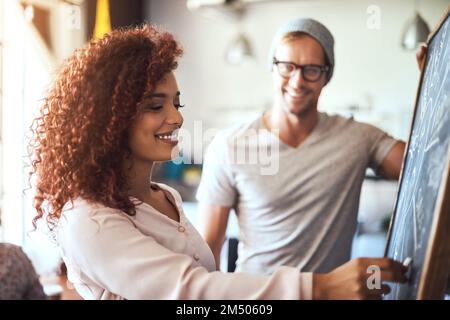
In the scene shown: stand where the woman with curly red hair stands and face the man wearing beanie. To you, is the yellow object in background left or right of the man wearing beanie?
left

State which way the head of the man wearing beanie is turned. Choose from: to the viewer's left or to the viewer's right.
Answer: to the viewer's left

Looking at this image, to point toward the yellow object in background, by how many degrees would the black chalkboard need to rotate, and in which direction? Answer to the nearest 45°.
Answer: approximately 90° to its right

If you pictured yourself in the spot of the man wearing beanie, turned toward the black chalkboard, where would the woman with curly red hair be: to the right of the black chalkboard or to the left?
right

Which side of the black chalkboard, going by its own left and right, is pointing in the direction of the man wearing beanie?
right

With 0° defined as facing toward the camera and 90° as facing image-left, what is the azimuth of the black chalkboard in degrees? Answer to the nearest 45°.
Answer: approximately 45°

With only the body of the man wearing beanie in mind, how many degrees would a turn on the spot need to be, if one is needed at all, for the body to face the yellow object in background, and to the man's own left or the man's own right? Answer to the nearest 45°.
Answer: approximately 135° to the man's own right
